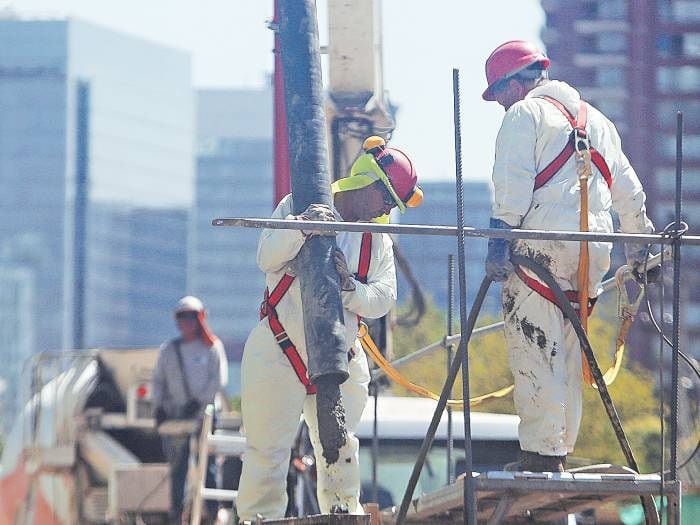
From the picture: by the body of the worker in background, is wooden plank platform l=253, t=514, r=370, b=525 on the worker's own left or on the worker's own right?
on the worker's own left

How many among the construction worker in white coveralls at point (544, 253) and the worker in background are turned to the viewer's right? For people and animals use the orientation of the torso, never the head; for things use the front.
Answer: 0

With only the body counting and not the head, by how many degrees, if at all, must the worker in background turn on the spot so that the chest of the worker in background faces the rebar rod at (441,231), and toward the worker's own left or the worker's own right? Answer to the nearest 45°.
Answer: approximately 45° to the worker's own left

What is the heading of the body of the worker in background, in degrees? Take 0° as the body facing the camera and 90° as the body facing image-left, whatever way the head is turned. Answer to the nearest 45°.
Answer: approximately 45°

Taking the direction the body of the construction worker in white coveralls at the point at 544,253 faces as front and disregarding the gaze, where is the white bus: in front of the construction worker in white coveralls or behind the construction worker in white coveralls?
in front

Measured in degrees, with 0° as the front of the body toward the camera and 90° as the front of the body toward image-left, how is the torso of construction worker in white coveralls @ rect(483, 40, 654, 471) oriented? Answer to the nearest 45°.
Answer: approximately 135°

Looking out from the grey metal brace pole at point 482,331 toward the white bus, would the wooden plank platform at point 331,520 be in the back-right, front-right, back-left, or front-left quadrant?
back-left
